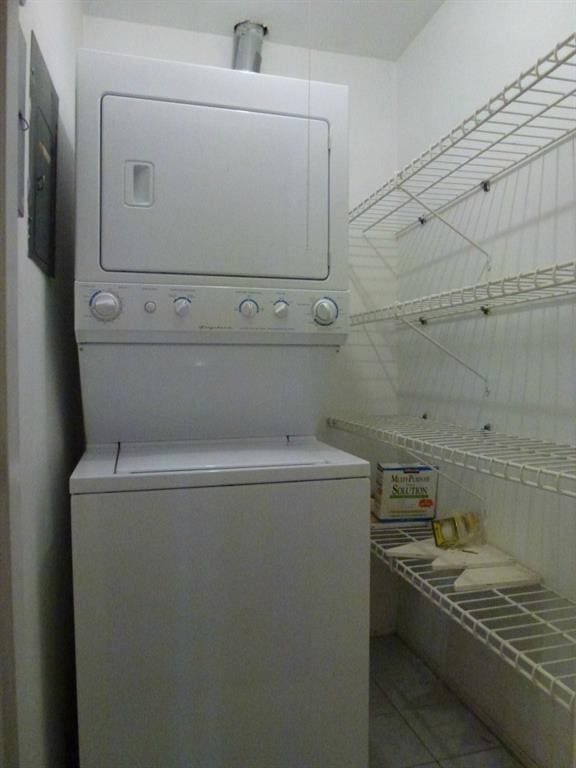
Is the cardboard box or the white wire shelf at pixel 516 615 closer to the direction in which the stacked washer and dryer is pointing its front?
the white wire shelf

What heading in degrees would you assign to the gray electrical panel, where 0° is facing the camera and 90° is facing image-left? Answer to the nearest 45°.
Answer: approximately 270°

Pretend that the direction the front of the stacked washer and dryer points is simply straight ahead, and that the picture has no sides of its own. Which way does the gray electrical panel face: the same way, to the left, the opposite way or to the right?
to the left

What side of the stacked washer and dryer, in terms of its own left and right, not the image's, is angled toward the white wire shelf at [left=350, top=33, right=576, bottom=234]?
left

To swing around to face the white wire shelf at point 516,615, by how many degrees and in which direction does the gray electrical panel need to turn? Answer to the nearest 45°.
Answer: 0° — it already faces it

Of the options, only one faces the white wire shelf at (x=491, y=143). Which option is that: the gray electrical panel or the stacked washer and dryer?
the gray electrical panel

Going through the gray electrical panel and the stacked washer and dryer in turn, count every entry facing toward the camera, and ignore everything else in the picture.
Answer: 1

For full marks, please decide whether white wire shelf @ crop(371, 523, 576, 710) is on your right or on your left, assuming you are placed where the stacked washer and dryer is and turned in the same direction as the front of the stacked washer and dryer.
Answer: on your left

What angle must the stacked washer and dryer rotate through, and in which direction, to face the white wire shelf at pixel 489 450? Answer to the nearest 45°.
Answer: approximately 90° to its left

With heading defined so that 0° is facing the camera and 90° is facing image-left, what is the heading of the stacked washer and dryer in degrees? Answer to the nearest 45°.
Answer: approximately 0°
